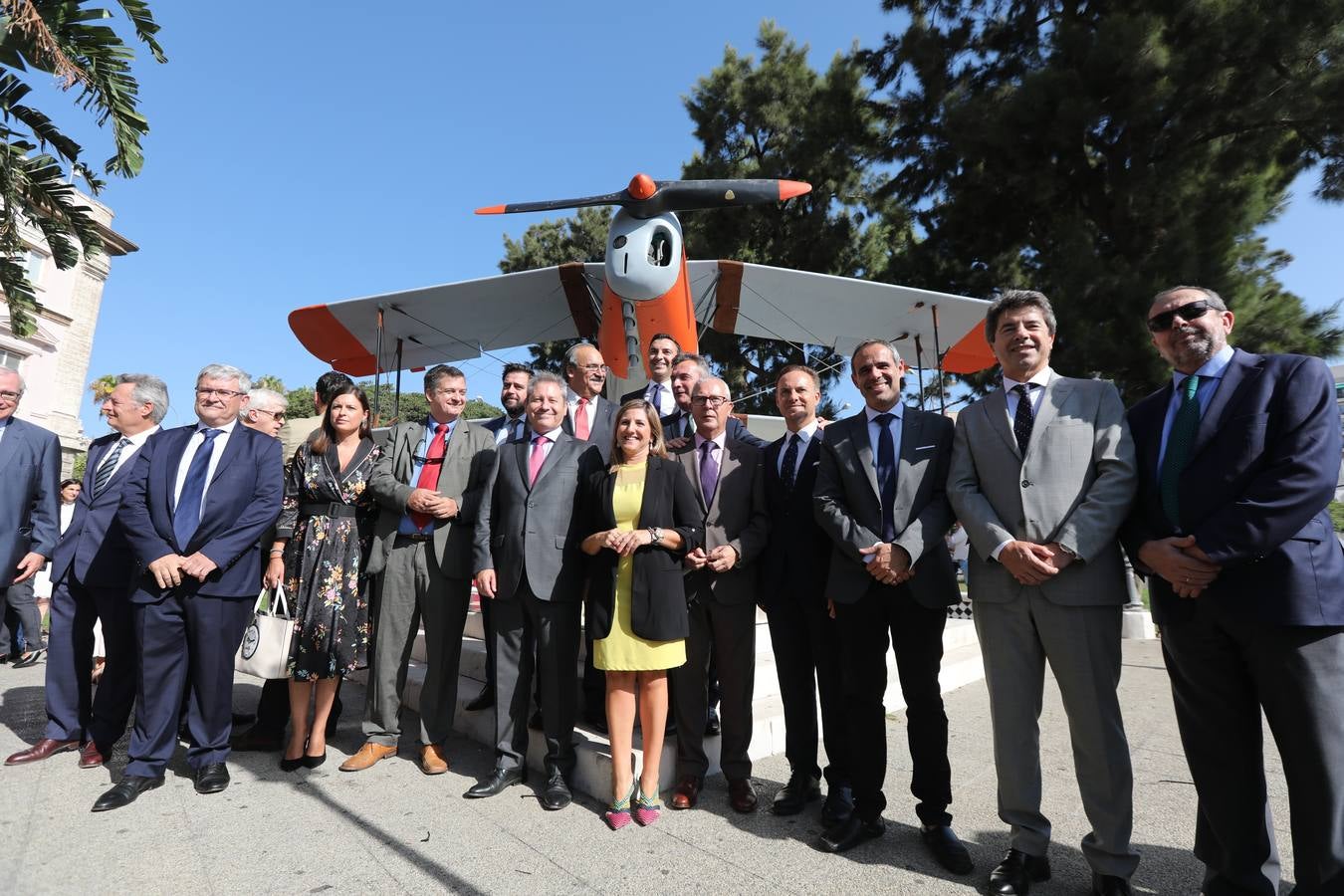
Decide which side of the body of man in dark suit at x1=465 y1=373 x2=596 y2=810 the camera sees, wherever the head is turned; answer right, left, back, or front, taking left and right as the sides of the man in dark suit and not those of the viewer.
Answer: front

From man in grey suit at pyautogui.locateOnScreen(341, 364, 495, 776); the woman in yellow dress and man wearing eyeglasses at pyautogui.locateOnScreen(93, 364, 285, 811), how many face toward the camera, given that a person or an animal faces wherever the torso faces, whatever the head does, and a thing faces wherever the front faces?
3

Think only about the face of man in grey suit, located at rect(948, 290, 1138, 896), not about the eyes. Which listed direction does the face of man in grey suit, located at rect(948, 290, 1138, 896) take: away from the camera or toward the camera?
toward the camera

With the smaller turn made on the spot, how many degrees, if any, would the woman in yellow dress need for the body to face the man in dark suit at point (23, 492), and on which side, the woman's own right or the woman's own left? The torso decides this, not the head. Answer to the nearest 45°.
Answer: approximately 90° to the woman's own right

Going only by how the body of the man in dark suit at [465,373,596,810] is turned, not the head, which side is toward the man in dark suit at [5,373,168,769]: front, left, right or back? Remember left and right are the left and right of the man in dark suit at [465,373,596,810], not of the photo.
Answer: right

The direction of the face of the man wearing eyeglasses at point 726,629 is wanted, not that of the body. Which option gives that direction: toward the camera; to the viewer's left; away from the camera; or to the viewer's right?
toward the camera

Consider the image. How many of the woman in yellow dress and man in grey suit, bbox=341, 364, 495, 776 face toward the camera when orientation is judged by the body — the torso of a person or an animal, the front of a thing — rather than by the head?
2

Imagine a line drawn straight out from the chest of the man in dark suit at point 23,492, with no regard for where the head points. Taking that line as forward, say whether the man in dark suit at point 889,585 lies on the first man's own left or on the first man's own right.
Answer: on the first man's own left

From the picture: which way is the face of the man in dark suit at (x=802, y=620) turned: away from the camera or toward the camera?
toward the camera

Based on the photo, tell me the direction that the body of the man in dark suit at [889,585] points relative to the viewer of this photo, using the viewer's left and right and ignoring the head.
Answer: facing the viewer

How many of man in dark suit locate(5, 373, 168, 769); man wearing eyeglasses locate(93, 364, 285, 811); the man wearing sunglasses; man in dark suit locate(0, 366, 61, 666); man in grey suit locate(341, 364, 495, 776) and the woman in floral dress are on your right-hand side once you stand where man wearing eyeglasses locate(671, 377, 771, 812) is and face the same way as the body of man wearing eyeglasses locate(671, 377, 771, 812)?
5

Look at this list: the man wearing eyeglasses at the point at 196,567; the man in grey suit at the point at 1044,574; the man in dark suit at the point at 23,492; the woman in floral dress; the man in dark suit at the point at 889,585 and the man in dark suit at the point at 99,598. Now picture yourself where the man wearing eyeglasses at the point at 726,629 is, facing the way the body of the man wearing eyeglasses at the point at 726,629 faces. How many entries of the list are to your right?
4

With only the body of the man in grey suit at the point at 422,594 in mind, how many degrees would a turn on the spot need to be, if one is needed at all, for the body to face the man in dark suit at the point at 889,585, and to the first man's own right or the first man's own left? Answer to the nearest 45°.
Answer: approximately 45° to the first man's own left

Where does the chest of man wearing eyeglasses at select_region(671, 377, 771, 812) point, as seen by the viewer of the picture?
toward the camera

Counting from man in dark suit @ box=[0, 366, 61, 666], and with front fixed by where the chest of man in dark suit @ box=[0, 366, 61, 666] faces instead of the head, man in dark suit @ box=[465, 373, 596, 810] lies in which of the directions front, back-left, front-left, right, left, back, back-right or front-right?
left
